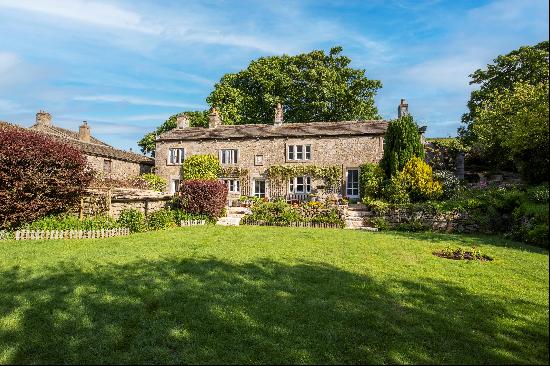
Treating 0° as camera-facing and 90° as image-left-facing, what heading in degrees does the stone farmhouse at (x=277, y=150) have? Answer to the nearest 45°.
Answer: approximately 0°

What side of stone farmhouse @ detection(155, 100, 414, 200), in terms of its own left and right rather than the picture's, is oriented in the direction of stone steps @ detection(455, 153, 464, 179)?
left

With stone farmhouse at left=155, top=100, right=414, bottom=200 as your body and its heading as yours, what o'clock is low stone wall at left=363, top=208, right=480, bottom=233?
The low stone wall is roughly at 11 o'clock from the stone farmhouse.

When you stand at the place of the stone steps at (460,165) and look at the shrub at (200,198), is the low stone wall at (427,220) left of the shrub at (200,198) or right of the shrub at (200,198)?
left

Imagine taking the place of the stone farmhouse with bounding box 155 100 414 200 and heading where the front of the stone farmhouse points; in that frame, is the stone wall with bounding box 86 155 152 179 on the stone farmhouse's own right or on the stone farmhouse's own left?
on the stone farmhouse's own right

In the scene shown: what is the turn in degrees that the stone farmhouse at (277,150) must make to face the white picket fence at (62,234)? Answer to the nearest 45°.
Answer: approximately 45° to its right

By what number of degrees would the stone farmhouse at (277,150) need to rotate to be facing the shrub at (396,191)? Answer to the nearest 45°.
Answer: approximately 45° to its left

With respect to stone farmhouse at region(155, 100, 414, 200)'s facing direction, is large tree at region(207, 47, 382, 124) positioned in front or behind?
behind

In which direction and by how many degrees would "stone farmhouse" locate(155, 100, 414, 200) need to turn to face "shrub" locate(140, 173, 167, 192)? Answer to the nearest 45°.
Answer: approximately 90° to its right

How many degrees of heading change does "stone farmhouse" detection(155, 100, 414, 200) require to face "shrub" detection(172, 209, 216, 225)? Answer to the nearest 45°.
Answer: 0° — it already faces it

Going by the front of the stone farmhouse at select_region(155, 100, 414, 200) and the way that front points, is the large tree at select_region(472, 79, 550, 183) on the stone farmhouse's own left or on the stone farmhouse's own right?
on the stone farmhouse's own left

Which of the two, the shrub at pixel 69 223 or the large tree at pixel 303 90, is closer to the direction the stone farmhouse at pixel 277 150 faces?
the shrub

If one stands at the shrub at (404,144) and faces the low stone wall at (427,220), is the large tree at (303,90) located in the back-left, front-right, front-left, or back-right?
back-right
